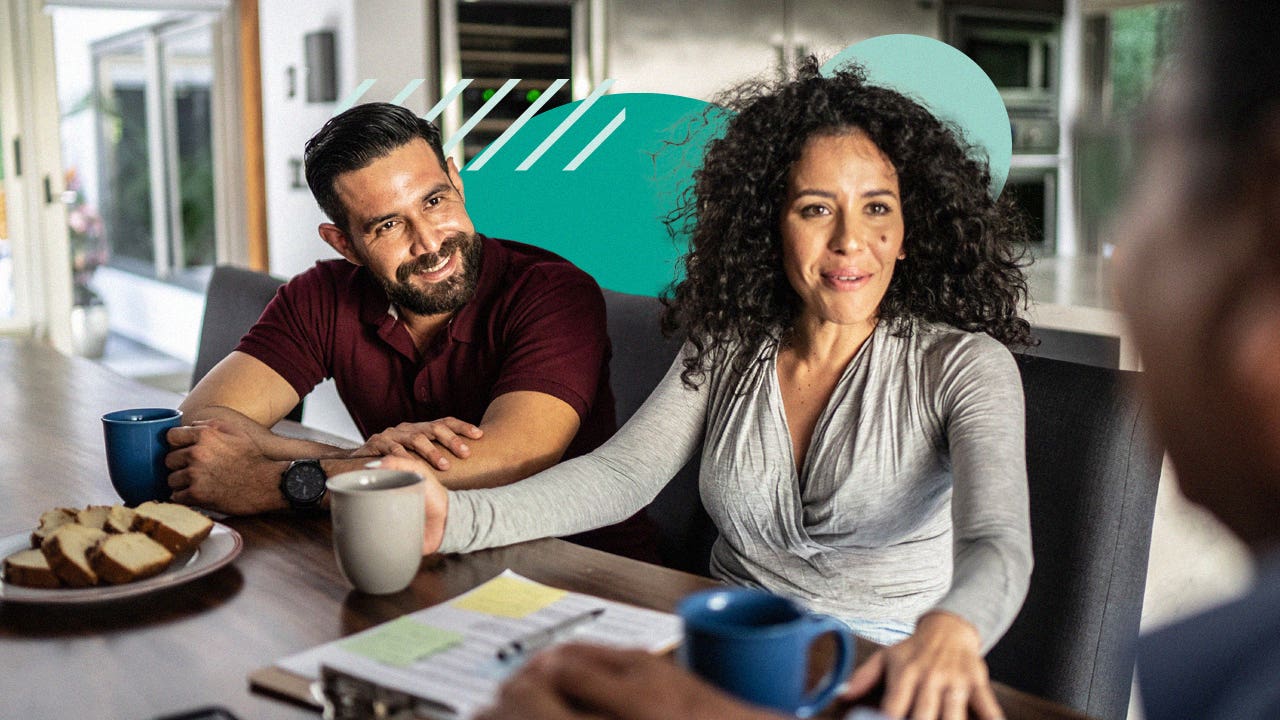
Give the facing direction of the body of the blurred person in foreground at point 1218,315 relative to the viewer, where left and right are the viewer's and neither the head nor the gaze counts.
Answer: facing away from the viewer and to the left of the viewer

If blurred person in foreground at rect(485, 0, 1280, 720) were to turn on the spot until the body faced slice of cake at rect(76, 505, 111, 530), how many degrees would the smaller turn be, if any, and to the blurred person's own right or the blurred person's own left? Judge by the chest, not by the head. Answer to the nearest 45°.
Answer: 0° — they already face it

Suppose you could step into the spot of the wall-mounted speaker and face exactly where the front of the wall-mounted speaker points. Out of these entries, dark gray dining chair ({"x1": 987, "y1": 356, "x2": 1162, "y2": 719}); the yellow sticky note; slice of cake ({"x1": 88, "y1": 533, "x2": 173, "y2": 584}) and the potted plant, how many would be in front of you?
3

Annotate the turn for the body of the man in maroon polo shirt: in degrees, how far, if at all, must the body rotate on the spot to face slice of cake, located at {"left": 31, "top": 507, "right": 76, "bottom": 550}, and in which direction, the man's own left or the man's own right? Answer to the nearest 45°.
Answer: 0° — they already face it

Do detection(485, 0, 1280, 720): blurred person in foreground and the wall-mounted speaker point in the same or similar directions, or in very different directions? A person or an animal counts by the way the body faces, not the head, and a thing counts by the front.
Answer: very different directions

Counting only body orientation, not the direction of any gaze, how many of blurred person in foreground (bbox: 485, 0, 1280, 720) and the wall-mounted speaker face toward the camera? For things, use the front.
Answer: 1

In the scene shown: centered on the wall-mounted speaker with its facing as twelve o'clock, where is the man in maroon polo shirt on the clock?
The man in maroon polo shirt is roughly at 12 o'clock from the wall-mounted speaker.

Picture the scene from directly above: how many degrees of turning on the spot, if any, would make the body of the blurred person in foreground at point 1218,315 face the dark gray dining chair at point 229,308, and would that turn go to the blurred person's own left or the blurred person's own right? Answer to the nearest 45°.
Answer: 0° — they already face it

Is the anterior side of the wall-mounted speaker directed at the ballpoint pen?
yes

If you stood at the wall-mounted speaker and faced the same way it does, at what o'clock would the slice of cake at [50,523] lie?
The slice of cake is roughly at 12 o'clock from the wall-mounted speaker.

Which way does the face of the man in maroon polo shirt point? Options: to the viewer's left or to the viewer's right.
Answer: to the viewer's right
